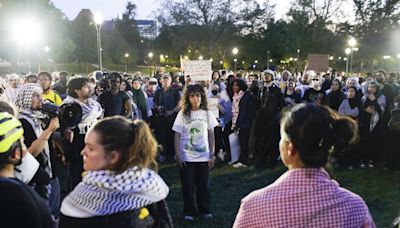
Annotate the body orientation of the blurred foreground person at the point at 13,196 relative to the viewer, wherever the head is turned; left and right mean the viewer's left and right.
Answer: facing away from the viewer and to the right of the viewer

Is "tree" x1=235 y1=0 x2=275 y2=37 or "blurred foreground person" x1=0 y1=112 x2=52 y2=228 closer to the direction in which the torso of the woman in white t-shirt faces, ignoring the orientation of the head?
the blurred foreground person

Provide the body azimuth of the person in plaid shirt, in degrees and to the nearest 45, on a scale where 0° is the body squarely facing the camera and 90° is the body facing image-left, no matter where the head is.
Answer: approximately 180°

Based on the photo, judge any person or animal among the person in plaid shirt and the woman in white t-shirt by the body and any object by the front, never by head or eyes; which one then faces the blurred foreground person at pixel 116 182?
the woman in white t-shirt

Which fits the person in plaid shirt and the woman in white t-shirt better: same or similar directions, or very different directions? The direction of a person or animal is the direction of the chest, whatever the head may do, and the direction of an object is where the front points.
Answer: very different directions

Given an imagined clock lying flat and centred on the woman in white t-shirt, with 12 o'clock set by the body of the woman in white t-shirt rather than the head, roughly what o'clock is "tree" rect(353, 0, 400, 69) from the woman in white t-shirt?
The tree is roughly at 7 o'clock from the woman in white t-shirt.

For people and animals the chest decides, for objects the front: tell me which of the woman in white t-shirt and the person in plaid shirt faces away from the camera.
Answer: the person in plaid shirt

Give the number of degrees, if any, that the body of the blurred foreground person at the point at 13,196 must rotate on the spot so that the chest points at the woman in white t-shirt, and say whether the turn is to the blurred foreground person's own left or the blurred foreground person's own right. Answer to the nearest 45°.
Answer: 0° — they already face them

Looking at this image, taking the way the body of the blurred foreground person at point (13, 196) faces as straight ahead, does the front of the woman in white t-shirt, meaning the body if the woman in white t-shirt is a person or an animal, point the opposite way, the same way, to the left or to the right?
the opposite way

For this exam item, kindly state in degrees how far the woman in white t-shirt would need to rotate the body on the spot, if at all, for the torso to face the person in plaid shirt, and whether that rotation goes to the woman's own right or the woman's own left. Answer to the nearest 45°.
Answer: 0° — they already face them

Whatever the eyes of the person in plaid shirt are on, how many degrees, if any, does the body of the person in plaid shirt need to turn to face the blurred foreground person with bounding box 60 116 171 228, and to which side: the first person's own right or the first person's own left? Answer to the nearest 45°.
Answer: approximately 90° to the first person's own left
